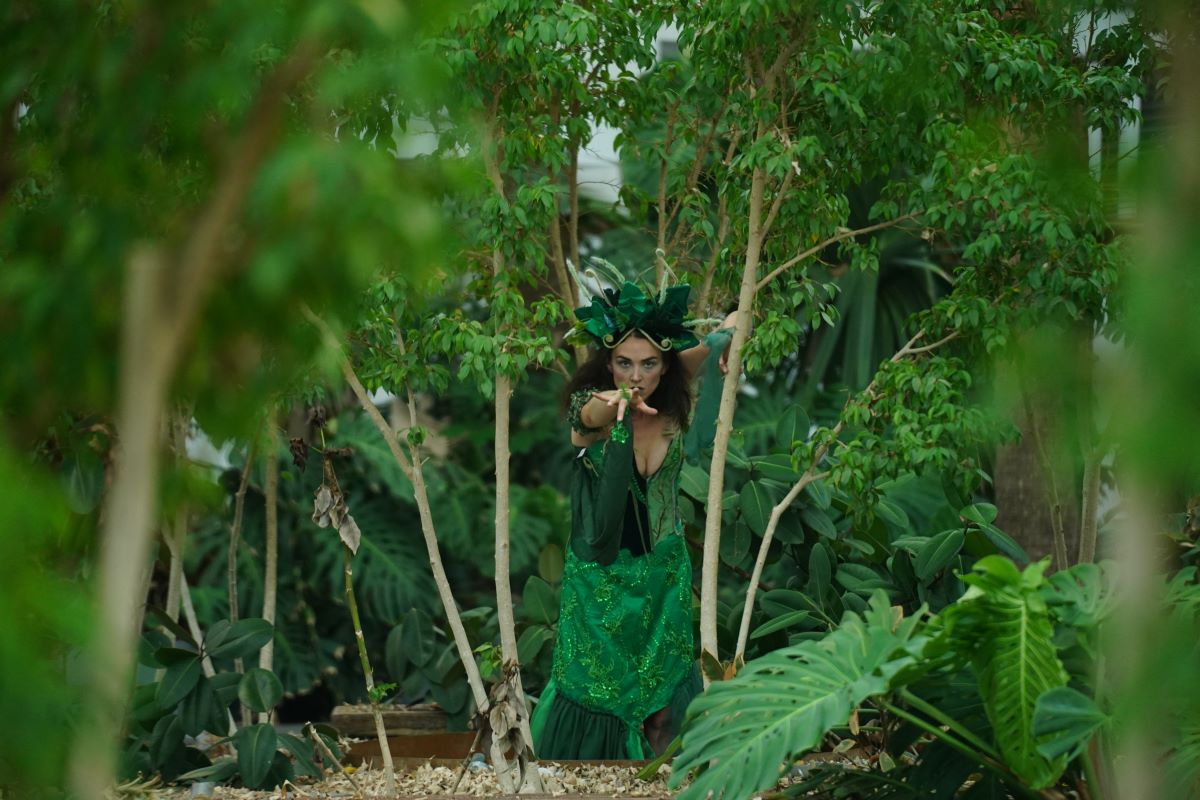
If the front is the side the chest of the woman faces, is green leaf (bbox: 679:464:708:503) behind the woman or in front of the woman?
behind

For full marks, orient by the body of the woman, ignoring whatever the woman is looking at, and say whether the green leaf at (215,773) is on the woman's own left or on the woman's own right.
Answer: on the woman's own right

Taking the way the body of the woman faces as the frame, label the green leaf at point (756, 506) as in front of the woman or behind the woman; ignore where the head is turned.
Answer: behind

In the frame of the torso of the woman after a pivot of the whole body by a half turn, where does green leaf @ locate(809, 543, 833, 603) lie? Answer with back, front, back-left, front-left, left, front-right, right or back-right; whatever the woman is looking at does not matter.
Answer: front-right

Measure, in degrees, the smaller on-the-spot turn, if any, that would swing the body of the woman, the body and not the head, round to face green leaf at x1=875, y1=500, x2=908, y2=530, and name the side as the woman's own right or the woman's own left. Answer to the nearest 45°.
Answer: approximately 135° to the woman's own left

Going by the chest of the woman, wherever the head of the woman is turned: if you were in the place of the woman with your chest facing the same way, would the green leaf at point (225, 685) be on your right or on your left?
on your right

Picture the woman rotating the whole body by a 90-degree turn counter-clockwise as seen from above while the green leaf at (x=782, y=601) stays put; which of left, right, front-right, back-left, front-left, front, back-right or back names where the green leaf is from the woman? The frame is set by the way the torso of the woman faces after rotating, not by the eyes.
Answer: front-left

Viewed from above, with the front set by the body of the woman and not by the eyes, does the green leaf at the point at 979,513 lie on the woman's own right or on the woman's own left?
on the woman's own left

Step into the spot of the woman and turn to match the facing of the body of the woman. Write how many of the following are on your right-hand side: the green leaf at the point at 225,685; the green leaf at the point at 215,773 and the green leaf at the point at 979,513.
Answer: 2

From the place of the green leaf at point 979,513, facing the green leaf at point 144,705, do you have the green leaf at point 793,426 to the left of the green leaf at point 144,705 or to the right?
right

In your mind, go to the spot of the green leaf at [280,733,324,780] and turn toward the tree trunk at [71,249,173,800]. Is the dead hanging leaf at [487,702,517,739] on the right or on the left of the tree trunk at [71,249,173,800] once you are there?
left

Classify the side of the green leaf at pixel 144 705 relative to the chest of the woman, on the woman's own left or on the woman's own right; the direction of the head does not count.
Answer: on the woman's own right

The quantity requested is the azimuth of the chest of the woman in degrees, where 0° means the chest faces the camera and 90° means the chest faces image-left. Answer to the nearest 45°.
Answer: approximately 0°
